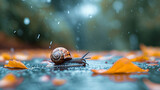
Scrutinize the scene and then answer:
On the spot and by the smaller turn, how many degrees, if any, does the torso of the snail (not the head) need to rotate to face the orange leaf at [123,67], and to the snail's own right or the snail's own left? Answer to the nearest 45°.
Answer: approximately 45° to the snail's own right

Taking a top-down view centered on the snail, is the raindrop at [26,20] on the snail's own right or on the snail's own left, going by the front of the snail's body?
on the snail's own left

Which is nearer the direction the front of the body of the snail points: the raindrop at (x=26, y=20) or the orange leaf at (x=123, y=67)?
the orange leaf

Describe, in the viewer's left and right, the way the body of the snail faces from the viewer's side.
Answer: facing to the right of the viewer

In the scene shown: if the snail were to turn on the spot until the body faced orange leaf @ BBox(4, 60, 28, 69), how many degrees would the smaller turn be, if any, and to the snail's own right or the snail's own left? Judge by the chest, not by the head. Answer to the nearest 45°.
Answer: approximately 135° to the snail's own right

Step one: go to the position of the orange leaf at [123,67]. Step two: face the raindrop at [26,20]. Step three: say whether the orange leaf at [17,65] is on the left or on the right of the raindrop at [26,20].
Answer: left
